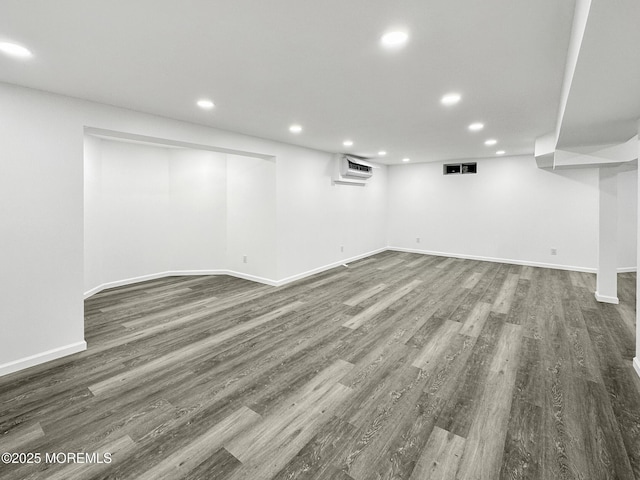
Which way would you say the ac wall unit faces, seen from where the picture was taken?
facing the viewer and to the right of the viewer

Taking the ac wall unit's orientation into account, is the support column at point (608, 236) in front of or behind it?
in front
